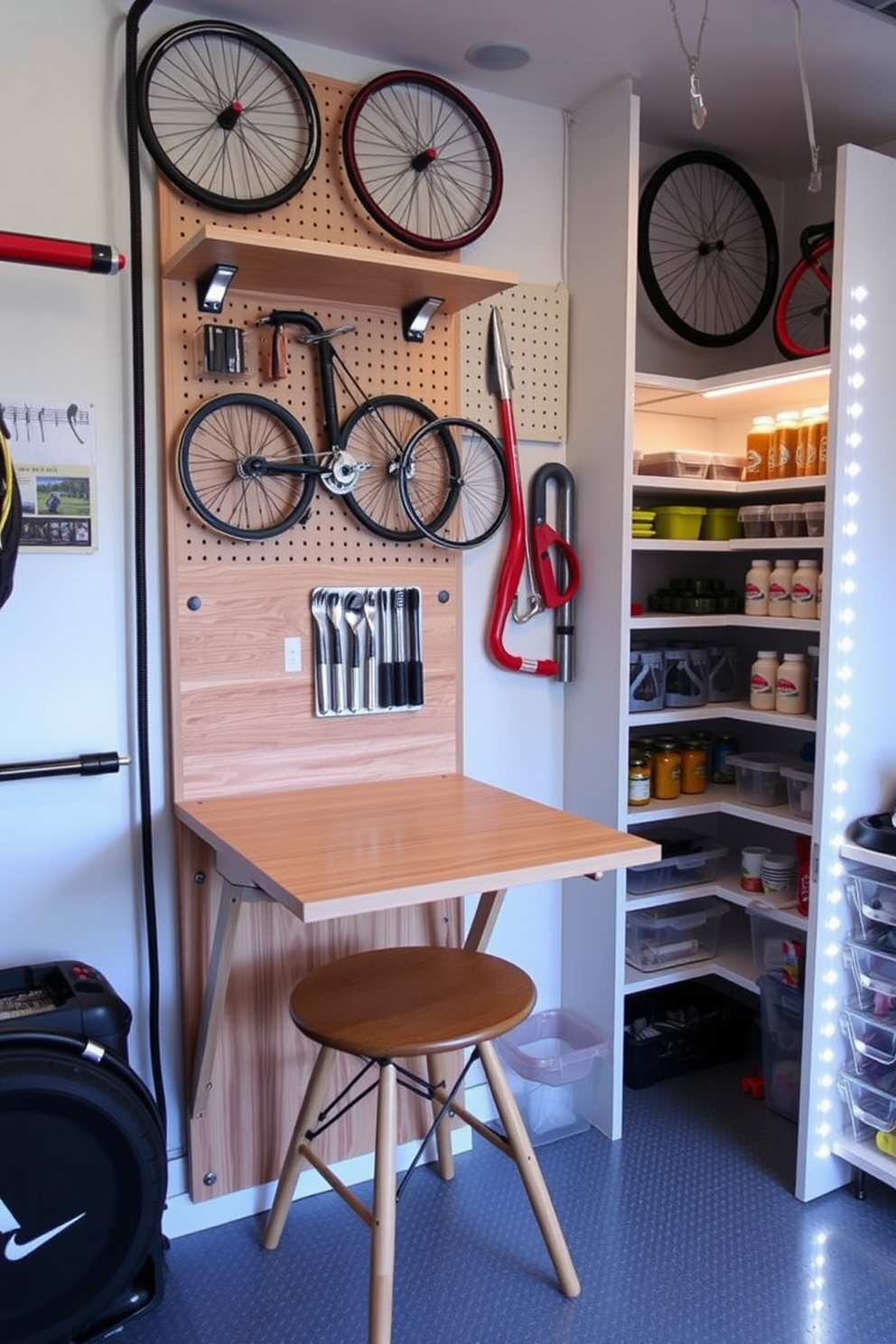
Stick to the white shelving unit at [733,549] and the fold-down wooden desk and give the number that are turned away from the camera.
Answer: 0

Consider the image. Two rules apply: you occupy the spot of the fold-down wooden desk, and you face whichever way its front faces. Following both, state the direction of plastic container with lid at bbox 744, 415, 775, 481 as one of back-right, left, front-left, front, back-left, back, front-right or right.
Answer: left

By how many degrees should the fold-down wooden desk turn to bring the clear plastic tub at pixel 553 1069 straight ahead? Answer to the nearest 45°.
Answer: approximately 90° to its left

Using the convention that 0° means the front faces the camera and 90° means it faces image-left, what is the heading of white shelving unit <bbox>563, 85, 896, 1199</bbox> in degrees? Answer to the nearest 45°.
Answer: approximately 0°

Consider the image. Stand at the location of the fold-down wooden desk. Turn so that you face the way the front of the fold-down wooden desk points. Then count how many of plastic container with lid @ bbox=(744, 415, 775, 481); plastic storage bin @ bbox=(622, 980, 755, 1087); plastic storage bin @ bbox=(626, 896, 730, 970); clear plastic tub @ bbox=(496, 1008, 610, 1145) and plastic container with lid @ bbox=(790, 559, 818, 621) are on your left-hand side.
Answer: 5

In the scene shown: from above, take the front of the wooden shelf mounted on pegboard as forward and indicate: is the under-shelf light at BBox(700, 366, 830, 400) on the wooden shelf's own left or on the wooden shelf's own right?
on the wooden shelf's own left

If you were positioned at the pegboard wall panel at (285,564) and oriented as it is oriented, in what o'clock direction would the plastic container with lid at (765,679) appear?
The plastic container with lid is roughly at 10 o'clock from the pegboard wall panel.
